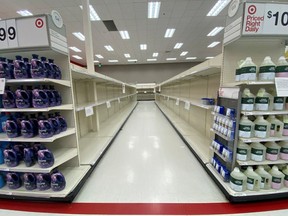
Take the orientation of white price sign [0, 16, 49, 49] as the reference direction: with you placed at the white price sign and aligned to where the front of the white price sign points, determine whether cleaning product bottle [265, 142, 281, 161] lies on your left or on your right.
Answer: on your left

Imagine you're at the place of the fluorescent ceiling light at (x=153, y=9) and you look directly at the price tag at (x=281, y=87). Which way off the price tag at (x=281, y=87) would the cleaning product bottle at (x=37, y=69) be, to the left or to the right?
right

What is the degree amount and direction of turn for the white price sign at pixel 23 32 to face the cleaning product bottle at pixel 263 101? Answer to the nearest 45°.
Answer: approximately 45° to its left

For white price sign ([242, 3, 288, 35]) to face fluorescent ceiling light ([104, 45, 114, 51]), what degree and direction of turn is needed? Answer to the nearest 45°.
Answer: approximately 135° to its right

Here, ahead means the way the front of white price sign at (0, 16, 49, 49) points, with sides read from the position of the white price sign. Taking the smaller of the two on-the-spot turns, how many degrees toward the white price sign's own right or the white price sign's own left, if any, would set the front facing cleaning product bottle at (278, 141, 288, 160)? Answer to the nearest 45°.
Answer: approximately 45° to the white price sign's own left

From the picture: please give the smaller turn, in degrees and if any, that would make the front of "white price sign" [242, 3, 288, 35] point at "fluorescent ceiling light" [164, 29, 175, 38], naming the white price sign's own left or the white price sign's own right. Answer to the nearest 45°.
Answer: approximately 135° to the white price sign's own right

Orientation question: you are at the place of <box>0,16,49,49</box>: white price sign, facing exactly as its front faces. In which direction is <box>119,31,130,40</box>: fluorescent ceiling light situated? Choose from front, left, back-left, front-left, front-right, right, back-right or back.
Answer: back-left
